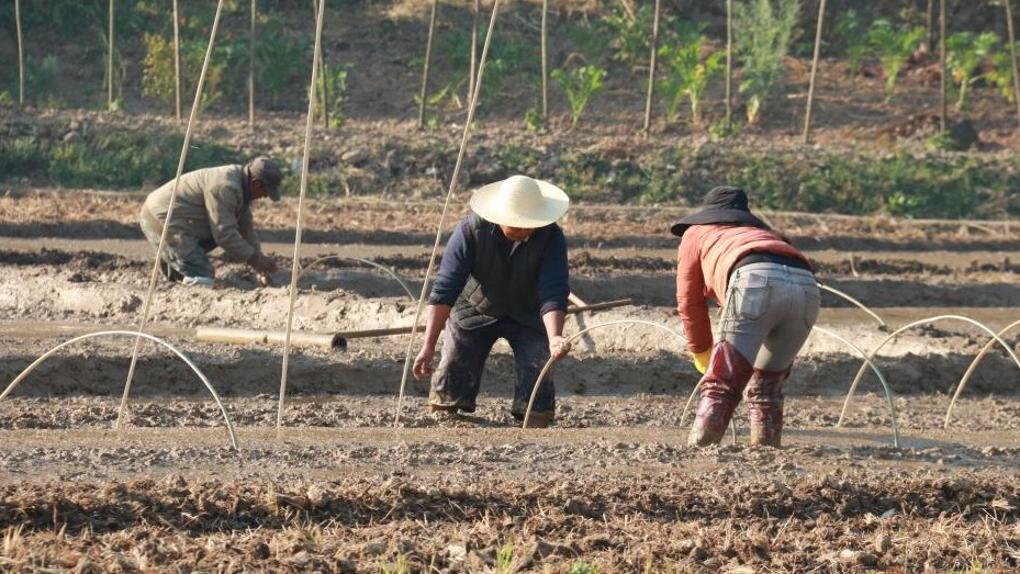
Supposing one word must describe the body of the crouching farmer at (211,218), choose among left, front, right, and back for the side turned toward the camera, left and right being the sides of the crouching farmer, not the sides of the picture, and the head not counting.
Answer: right

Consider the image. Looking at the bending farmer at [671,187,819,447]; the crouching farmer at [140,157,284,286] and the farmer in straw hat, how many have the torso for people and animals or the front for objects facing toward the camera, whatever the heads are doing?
1

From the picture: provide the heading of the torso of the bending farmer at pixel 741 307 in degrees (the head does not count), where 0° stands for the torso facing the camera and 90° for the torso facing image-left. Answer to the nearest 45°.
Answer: approximately 135°

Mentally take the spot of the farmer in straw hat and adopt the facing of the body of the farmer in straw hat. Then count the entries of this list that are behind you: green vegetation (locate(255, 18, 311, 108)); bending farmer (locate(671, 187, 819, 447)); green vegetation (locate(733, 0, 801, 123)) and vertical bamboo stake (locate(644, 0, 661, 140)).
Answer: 3

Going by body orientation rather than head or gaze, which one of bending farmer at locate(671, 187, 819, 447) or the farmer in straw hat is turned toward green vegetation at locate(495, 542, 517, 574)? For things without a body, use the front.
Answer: the farmer in straw hat

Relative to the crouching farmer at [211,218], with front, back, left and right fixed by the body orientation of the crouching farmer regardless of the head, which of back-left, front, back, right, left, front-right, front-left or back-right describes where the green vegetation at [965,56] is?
front-left

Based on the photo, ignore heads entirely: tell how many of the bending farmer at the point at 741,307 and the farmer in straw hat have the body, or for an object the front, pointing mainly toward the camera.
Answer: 1

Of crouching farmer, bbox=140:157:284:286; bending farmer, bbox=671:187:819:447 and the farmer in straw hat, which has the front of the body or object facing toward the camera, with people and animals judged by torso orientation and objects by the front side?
the farmer in straw hat

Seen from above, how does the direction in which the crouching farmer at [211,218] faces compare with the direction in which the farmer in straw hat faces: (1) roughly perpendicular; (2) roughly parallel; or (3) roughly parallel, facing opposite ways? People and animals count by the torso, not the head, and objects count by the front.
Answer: roughly perpendicular

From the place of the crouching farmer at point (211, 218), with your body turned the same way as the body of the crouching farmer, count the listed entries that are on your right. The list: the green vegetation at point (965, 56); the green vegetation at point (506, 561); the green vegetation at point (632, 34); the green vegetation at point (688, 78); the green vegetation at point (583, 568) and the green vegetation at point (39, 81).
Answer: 2

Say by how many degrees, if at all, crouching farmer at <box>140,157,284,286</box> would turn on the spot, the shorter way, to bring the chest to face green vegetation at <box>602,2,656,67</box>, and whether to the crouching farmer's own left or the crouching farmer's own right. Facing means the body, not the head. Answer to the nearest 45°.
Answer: approximately 45° to the crouching farmer's own left

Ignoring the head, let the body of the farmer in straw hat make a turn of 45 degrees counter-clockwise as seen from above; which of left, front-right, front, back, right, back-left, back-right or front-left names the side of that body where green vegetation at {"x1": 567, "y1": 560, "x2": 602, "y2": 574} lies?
front-right

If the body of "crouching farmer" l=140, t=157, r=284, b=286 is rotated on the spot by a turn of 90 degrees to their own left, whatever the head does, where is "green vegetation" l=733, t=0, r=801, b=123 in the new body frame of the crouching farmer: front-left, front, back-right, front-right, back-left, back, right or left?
front-right

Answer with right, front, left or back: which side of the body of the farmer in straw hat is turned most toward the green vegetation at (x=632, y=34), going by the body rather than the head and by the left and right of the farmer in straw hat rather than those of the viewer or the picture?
back

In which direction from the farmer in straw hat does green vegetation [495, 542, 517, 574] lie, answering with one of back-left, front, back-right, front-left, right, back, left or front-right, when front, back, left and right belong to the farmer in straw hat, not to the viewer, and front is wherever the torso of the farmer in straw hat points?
front

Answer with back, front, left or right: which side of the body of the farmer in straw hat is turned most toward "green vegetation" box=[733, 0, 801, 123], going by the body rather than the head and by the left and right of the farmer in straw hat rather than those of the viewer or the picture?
back

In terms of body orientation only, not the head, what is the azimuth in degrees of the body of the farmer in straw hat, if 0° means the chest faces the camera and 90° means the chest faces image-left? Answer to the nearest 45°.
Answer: approximately 0°
